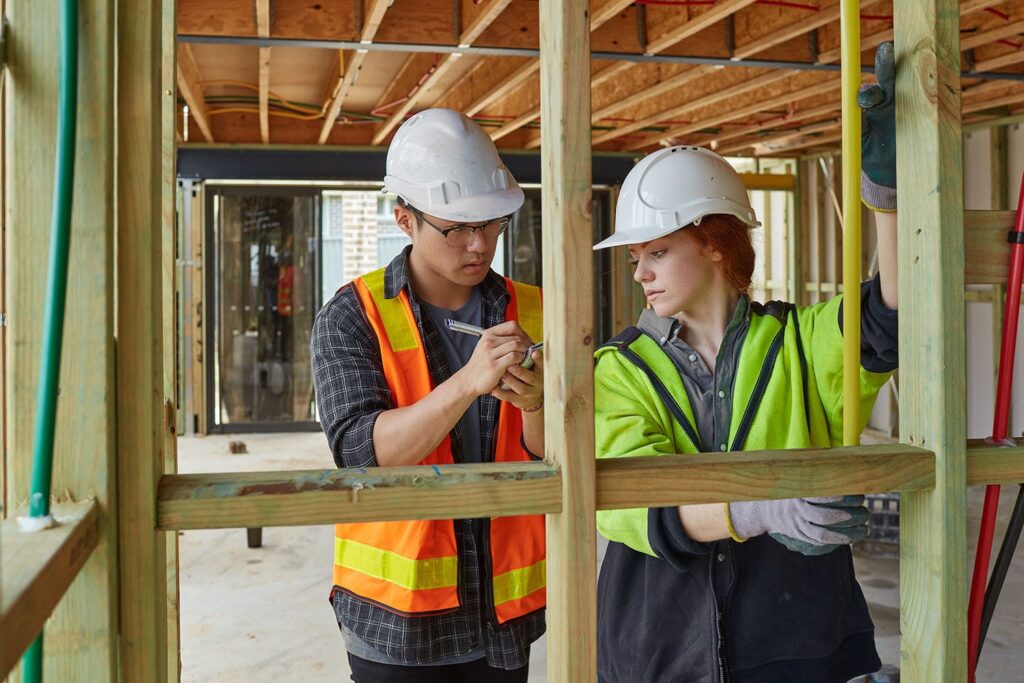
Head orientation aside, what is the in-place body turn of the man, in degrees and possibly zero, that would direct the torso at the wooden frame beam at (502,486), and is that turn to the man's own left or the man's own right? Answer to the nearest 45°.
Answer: approximately 45° to the man's own right

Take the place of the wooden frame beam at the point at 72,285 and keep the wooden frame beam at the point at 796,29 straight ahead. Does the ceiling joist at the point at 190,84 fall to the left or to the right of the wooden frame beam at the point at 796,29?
left

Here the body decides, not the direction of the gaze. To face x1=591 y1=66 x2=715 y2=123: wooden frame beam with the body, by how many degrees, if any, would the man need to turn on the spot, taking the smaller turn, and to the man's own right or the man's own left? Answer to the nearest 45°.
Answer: approximately 135° to the man's own left

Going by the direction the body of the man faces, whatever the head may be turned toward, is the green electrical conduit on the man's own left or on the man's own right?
on the man's own right

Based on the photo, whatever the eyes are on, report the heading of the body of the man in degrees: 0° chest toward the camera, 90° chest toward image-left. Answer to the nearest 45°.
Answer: approximately 315°

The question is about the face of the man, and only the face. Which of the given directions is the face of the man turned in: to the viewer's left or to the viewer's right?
to the viewer's right
